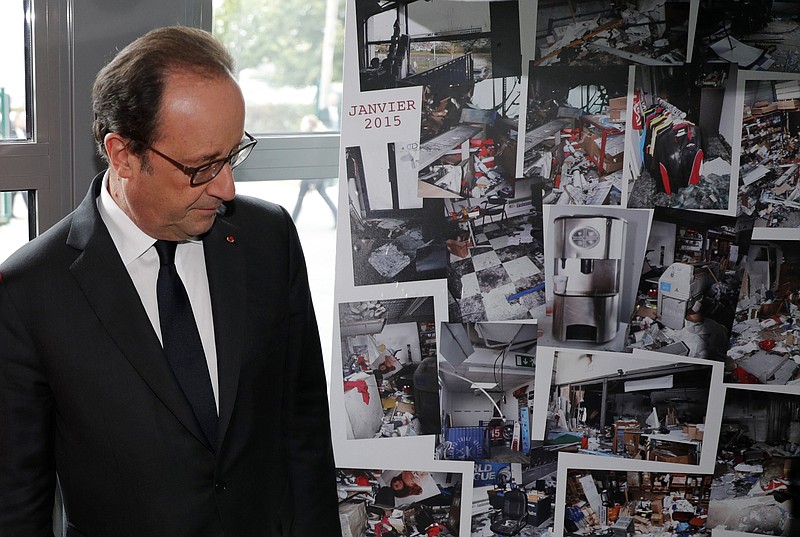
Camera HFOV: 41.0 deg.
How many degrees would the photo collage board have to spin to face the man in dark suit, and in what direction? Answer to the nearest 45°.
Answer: approximately 45° to its right

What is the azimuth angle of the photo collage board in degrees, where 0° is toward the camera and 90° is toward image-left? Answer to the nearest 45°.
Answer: approximately 0°

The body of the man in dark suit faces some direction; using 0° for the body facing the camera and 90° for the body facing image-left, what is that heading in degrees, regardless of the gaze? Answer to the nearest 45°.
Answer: approximately 315°

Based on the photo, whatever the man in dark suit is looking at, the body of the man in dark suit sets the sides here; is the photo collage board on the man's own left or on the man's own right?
on the man's own left

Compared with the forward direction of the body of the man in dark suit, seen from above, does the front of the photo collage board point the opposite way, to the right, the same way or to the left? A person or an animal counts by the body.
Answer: to the right
